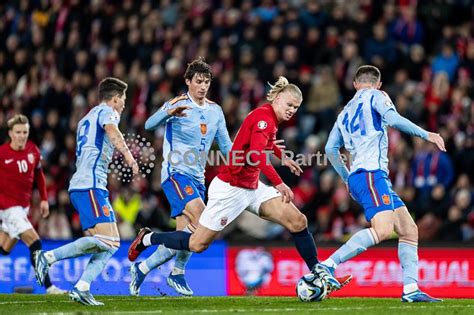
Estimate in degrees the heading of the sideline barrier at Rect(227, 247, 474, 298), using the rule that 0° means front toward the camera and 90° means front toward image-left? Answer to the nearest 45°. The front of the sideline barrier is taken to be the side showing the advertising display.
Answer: approximately 0°

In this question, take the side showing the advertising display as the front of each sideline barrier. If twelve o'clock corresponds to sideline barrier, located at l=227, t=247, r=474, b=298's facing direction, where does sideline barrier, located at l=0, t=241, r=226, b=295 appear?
sideline barrier, located at l=0, t=241, r=226, b=295 is roughly at 3 o'clock from sideline barrier, located at l=227, t=247, r=474, b=298.

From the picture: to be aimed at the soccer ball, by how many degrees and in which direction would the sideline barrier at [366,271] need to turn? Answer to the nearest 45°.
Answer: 0° — it already faces it

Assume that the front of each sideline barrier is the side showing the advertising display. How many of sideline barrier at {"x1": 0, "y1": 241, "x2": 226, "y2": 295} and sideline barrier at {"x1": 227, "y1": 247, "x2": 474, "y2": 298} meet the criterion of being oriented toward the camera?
2

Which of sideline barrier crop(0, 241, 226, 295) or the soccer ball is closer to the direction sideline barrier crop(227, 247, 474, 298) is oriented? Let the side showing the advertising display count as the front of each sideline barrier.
the soccer ball

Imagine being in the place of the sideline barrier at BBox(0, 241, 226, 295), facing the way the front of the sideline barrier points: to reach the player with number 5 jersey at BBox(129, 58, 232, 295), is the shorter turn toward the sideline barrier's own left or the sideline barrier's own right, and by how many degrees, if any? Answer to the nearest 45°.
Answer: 0° — it already faces them

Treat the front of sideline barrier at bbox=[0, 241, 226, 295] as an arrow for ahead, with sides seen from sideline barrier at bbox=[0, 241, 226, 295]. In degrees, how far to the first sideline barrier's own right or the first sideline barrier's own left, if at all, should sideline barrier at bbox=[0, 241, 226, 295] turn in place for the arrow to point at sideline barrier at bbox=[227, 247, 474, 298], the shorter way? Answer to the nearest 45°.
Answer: approximately 90° to the first sideline barrier's own left

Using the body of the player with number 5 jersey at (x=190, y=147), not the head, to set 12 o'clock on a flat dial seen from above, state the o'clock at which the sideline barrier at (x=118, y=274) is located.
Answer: The sideline barrier is roughly at 7 o'clock from the player with number 5 jersey.

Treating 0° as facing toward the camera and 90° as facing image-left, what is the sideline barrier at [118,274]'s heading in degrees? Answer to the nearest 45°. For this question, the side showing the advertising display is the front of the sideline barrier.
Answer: approximately 0°

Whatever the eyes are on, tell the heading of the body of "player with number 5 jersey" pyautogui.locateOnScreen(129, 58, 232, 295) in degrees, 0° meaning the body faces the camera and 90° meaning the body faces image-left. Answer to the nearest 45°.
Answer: approximately 315°
